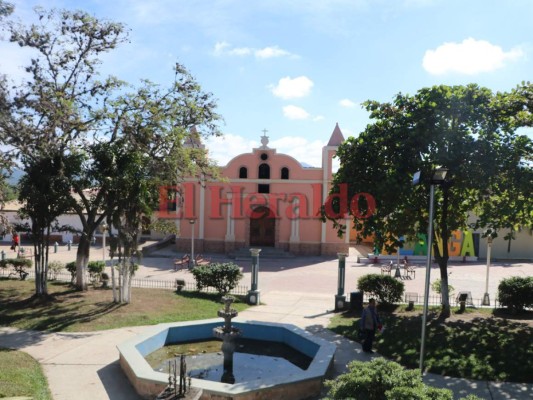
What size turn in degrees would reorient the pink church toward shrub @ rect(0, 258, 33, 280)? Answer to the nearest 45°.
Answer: approximately 45° to its right

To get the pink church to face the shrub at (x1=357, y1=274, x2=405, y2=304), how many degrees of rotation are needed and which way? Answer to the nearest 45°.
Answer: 0° — it already faces it

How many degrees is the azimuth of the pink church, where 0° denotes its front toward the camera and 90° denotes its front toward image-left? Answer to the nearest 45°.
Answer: approximately 0°

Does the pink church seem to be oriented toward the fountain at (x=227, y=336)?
yes

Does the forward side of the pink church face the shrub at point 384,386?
yes

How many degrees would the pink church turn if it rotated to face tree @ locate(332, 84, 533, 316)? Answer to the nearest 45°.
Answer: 0° — it already faces it
